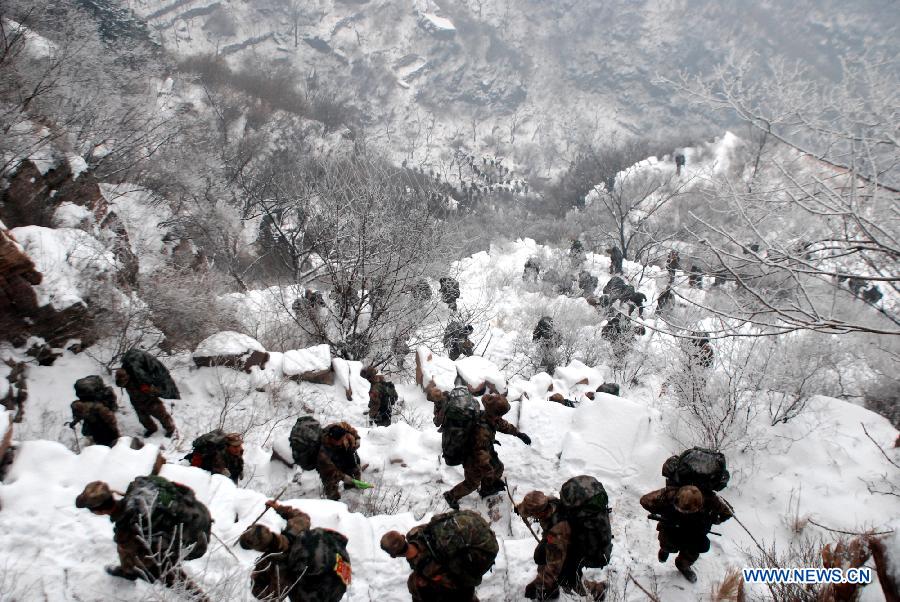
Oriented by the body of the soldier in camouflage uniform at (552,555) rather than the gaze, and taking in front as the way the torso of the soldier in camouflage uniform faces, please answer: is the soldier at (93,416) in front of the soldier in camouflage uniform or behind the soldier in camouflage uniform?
in front

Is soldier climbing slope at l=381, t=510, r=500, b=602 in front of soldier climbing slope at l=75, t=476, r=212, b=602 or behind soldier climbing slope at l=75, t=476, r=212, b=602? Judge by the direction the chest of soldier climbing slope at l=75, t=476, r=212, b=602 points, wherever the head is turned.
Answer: behind

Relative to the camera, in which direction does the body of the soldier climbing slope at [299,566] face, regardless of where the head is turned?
to the viewer's left

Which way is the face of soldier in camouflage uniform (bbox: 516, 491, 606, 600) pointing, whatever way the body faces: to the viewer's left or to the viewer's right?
to the viewer's left
